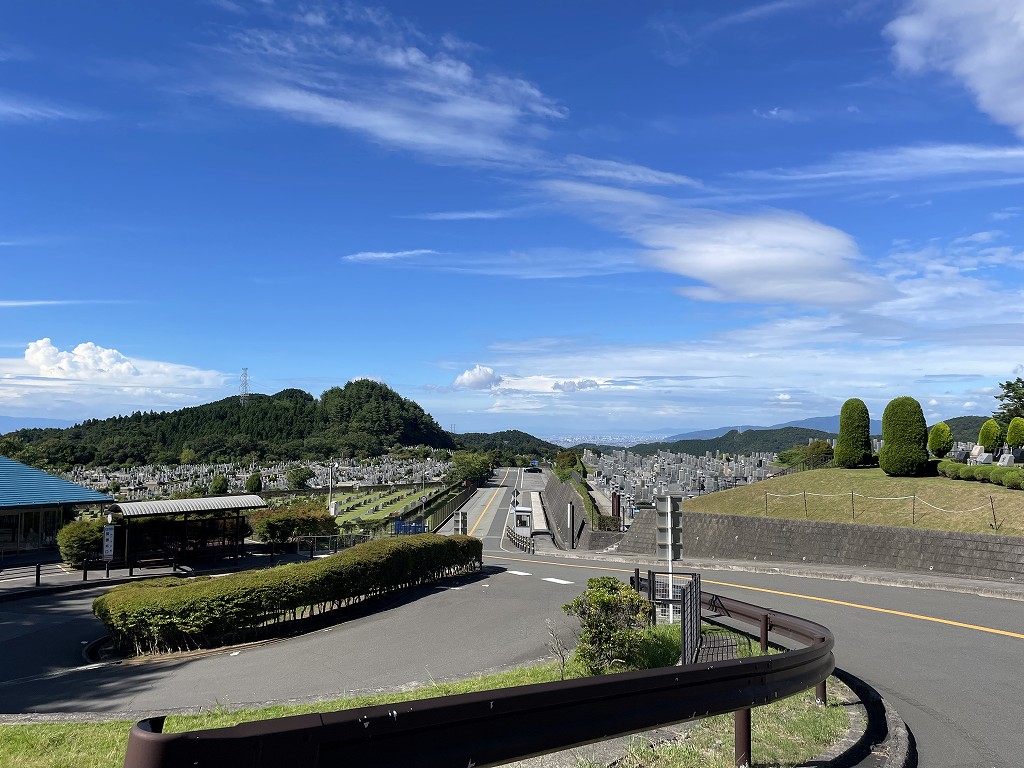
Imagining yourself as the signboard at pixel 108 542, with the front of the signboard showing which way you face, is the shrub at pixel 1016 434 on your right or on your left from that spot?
on your left

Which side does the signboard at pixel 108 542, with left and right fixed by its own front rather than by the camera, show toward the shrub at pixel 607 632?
front

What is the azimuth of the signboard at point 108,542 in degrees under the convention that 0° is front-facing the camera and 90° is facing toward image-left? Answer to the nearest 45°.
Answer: approximately 0°

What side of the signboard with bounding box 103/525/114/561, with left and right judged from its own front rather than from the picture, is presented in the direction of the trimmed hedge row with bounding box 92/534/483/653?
front

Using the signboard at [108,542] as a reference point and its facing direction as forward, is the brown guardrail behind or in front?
in front

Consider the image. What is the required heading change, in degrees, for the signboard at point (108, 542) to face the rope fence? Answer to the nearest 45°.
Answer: approximately 45° to its left

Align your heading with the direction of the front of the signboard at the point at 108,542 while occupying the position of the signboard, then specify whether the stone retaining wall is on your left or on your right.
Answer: on your left

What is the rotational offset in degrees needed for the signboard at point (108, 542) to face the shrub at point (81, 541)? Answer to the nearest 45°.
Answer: approximately 135° to its right
